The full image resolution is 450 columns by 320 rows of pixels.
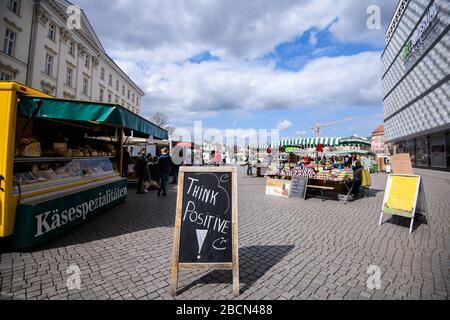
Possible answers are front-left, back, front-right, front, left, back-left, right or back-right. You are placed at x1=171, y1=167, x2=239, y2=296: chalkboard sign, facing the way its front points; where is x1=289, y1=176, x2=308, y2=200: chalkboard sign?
back-left

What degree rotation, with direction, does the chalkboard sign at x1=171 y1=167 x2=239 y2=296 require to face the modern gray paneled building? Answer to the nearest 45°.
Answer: approximately 135° to its left

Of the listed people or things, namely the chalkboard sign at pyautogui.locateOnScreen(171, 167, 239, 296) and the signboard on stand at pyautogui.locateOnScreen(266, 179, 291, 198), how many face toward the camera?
2

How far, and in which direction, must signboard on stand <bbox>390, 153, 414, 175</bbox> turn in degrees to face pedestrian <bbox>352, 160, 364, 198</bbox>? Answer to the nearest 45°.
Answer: approximately 90° to its right

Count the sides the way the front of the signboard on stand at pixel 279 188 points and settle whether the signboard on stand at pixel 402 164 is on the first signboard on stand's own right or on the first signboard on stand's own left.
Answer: on the first signboard on stand's own left

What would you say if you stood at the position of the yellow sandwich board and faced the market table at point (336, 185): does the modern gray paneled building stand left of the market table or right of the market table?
right

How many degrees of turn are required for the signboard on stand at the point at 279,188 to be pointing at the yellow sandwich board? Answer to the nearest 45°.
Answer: approximately 45° to its left

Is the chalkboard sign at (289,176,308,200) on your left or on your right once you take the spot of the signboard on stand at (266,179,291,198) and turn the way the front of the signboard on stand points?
on your left

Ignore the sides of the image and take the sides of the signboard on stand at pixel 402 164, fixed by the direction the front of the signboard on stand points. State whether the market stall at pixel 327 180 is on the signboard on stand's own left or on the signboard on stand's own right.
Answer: on the signboard on stand's own right

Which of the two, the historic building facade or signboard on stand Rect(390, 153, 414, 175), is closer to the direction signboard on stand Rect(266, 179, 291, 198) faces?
the signboard on stand

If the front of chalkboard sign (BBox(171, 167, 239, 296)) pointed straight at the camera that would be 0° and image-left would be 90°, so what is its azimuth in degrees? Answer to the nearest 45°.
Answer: approximately 0°

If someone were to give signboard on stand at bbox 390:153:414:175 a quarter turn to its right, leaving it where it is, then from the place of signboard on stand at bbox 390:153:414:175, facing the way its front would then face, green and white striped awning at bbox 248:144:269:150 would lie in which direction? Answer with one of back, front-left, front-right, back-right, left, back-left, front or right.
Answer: front

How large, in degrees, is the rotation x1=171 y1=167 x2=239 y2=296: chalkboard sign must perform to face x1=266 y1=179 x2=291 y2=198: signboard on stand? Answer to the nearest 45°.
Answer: approximately 135° to its left

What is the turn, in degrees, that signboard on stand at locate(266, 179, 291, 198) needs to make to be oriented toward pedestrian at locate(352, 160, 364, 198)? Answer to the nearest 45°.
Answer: approximately 90° to its left
